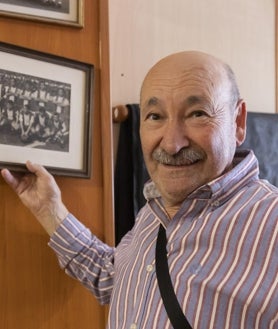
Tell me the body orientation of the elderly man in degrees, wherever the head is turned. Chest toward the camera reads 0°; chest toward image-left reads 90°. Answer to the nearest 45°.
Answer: approximately 45°

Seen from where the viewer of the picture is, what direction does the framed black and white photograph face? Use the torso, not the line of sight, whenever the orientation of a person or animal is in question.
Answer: facing the viewer and to the right of the viewer

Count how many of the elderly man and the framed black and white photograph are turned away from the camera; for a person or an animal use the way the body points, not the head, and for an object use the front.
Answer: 0
